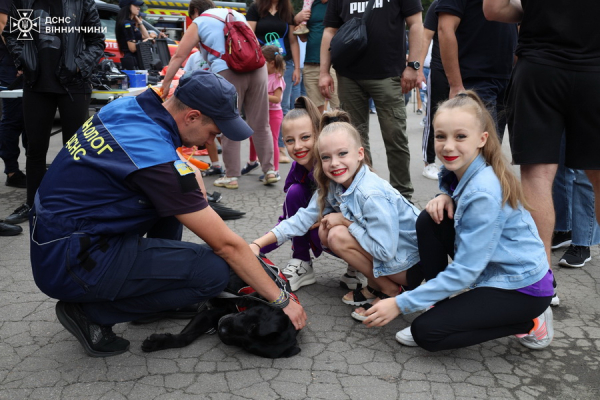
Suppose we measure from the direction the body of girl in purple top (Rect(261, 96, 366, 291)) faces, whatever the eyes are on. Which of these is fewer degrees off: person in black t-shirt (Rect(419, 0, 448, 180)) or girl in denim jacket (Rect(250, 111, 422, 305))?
the girl in denim jacket

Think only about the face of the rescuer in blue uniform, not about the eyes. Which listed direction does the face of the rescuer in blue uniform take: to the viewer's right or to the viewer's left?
to the viewer's right

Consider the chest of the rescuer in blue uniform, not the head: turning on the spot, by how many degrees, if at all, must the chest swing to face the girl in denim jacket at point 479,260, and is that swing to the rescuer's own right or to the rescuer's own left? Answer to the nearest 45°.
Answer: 0° — they already face them

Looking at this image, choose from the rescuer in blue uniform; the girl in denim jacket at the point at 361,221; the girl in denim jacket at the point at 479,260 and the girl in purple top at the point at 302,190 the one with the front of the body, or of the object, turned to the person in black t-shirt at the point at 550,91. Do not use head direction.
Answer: the rescuer in blue uniform

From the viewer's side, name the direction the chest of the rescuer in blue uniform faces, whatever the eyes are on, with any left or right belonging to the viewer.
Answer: facing to the right of the viewer

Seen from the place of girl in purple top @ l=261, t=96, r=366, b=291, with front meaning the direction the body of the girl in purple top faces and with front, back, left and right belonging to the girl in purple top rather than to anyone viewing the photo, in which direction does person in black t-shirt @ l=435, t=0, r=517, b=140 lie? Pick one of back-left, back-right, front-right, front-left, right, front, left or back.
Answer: back

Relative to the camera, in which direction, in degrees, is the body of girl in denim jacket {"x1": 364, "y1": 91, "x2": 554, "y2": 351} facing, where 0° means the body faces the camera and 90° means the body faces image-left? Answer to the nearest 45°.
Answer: approximately 90°

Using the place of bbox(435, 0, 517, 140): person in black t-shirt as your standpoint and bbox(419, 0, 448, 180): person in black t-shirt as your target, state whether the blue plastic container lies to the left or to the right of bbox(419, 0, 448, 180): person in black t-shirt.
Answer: left

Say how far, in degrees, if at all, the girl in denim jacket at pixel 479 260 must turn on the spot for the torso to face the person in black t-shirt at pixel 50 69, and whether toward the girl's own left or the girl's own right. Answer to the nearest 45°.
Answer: approximately 45° to the girl's own right

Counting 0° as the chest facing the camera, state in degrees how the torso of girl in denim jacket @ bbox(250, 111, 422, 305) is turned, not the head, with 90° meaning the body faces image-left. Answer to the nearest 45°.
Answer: approximately 45°
